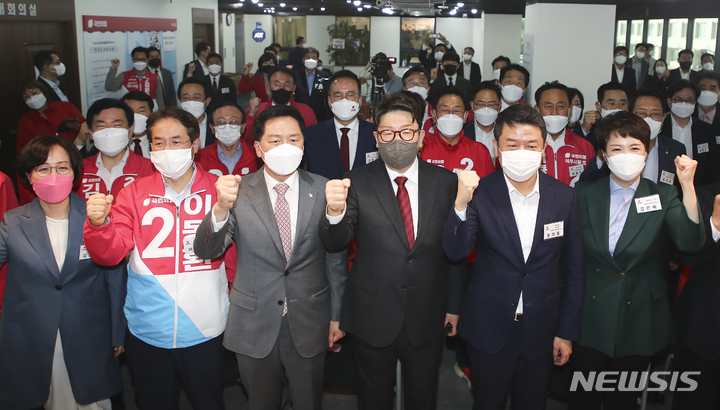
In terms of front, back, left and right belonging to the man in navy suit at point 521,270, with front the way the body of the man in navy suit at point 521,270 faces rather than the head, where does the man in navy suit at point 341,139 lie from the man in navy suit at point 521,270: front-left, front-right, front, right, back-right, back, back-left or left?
back-right

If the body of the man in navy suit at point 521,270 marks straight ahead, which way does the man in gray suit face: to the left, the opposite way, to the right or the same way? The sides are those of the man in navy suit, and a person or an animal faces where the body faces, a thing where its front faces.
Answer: the same way

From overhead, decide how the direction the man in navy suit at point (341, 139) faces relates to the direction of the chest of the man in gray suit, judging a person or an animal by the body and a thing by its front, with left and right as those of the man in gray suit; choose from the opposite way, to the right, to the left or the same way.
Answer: the same way

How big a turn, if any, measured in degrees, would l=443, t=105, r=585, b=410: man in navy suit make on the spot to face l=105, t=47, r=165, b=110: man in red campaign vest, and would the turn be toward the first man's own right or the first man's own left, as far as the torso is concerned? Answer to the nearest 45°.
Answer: approximately 135° to the first man's own right

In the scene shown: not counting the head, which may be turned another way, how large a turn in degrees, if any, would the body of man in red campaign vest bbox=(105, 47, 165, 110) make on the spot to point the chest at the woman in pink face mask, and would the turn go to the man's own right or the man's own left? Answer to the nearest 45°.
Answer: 0° — they already face them

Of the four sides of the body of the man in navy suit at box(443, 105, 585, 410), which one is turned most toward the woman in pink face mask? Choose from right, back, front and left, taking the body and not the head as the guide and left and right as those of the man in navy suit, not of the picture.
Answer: right

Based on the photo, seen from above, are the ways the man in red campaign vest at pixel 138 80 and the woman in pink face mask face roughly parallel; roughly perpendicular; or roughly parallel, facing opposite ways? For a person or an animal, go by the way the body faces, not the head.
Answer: roughly parallel

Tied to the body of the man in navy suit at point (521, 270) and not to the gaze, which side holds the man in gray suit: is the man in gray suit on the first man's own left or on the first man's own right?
on the first man's own right

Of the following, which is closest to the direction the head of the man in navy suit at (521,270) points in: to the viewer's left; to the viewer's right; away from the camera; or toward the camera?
toward the camera

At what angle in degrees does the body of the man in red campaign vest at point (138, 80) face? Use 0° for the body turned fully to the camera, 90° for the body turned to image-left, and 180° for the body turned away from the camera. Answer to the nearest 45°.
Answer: approximately 0°

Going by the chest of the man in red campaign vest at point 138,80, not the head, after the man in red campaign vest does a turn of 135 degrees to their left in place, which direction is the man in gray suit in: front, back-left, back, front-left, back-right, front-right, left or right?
back-right

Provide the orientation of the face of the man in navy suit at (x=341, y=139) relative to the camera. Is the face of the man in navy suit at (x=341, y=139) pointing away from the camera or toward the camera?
toward the camera

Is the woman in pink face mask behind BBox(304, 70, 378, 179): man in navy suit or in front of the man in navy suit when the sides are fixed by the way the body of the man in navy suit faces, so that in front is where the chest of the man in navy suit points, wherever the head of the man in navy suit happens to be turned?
in front

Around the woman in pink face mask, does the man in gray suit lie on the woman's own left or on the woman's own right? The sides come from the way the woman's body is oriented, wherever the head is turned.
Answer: on the woman's own left

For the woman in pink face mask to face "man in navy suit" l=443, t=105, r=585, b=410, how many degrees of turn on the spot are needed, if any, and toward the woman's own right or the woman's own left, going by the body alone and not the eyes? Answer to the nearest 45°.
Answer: approximately 45° to the woman's own left

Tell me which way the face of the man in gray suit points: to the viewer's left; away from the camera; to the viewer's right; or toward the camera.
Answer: toward the camera

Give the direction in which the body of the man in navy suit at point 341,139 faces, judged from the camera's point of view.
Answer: toward the camera

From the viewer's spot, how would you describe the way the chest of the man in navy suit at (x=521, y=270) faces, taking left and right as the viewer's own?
facing the viewer

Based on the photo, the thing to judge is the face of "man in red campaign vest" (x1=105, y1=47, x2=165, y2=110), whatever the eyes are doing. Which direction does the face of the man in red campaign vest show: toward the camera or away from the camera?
toward the camera

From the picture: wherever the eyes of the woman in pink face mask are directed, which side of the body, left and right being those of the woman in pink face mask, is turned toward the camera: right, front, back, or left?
front
